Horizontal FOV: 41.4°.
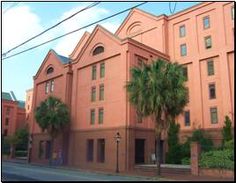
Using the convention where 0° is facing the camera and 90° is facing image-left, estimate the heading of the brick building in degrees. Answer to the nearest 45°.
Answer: approximately 45°

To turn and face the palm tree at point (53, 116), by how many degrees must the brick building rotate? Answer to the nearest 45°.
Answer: approximately 45° to its right

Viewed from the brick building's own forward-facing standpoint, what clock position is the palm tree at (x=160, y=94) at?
The palm tree is roughly at 10 o'clock from the brick building.

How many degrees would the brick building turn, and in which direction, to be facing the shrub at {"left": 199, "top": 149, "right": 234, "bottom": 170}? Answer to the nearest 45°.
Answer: approximately 90° to its left
